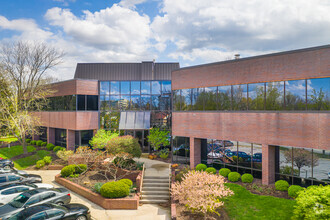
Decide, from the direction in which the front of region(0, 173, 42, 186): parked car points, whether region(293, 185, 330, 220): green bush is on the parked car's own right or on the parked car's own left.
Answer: on the parked car's own right

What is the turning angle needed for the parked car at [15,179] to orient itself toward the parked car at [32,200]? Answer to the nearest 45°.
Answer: approximately 90° to its right

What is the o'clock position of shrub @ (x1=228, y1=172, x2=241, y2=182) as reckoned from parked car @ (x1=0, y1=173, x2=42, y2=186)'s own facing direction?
The shrub is roughly at 1 o'clock from the parked car.

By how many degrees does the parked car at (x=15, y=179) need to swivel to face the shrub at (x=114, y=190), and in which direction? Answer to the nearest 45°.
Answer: approximately 45° to its right

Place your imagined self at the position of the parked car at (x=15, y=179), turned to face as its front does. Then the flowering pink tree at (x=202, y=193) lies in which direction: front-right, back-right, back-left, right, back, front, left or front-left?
front-right

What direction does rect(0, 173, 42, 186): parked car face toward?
to the viewer's right

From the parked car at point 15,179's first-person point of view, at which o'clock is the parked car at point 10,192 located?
the parked car at point 10,192 is roughly at 3 o'clock from the parked car at point 15,179.
